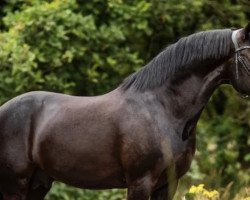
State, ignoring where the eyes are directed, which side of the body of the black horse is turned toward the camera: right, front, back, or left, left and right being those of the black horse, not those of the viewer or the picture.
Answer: right
